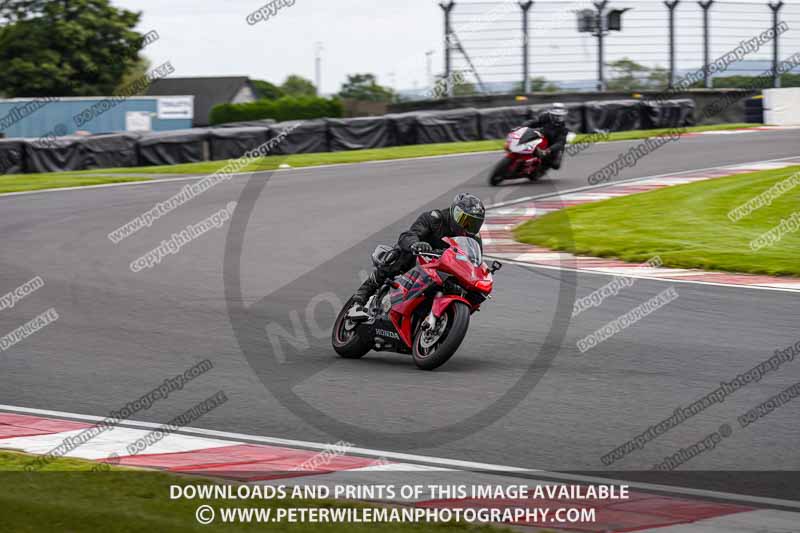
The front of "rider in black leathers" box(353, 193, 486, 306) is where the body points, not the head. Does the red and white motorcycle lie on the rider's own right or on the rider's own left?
on the rider's own left

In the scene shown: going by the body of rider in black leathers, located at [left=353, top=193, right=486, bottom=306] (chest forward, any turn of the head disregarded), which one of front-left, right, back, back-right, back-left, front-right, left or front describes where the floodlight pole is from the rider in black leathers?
back-left

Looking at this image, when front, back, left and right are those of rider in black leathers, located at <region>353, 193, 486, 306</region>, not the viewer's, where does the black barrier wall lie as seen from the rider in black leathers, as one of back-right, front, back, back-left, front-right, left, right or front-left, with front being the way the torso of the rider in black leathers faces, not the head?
back-left

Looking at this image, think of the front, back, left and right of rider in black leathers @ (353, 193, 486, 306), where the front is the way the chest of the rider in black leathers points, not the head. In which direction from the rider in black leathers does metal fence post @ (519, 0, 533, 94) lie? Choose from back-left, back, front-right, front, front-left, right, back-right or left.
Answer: back-left

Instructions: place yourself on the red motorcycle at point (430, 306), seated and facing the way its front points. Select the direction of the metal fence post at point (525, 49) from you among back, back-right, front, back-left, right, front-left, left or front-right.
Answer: back-left

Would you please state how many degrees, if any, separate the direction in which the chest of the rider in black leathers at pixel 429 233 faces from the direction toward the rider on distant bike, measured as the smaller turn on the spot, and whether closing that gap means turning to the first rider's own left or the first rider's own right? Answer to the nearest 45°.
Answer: approximately 135° to the first rider's own left

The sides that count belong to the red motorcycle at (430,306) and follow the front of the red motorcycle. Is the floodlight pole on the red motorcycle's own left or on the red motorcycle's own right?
on the red motorcycle's own left
